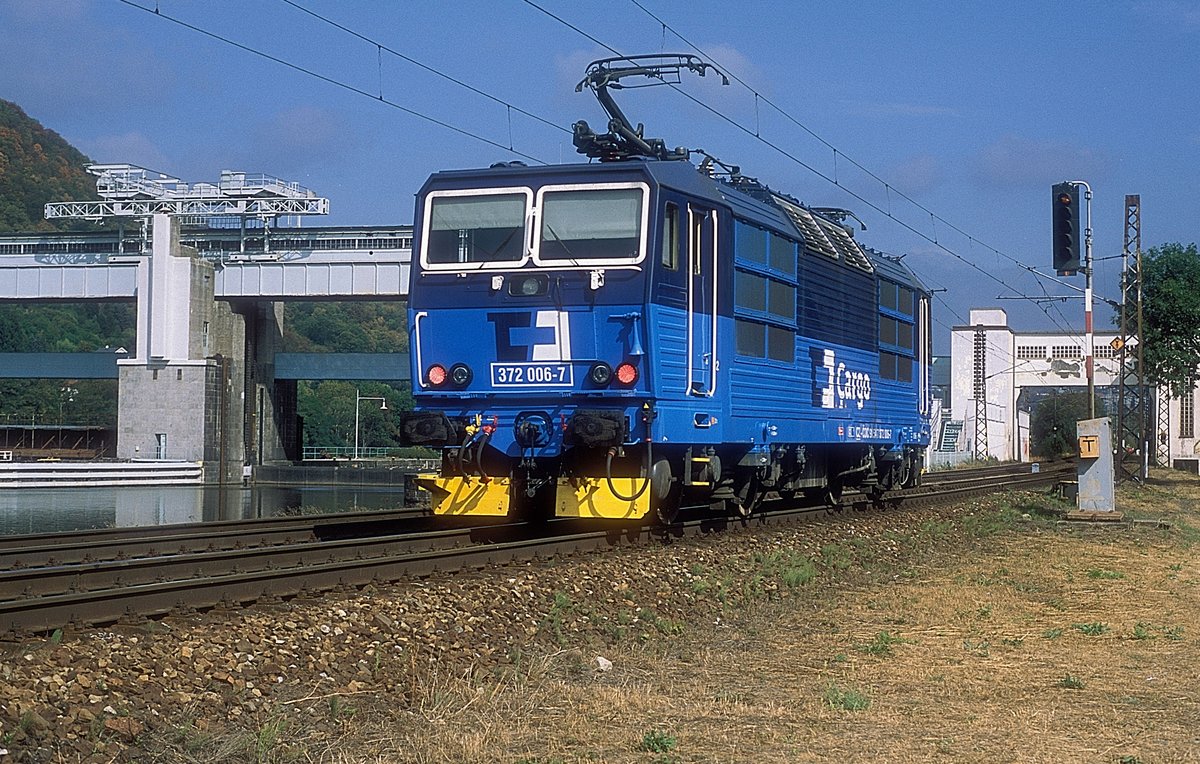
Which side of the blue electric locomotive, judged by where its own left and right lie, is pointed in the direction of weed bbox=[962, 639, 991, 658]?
left

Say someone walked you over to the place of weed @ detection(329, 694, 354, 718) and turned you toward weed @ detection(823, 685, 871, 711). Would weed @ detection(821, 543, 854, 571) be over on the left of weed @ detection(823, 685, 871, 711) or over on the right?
left

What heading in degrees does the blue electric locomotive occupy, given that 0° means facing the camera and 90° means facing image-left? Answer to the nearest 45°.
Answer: approximately 45°

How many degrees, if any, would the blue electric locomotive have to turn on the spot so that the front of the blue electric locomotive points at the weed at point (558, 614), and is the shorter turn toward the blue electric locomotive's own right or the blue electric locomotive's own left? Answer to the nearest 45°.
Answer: approximately 45° to the blue electric locomotive's own left

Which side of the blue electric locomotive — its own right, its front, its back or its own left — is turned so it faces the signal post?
back

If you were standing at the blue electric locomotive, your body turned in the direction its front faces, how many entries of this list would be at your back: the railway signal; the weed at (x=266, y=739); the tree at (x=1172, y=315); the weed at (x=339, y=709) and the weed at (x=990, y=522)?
3

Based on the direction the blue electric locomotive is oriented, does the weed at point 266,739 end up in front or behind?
in front

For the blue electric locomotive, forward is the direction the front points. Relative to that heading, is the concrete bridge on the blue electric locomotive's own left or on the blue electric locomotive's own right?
on the blue electric locomotive's own right

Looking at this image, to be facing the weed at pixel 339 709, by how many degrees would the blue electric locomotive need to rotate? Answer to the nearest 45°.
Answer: approximately 45° to its left

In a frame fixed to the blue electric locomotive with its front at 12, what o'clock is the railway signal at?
The railway signal is roughly at 6 o'clock from the blue electric locomotive.

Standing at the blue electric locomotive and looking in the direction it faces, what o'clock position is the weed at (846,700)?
The weed is roughly at 10 o'clock from the blue electric locomotive.
